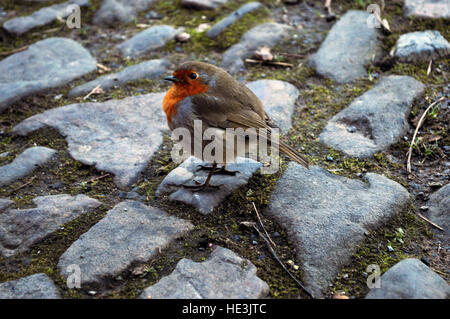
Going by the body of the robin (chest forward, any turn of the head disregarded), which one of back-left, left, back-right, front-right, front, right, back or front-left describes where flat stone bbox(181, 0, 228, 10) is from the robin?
right

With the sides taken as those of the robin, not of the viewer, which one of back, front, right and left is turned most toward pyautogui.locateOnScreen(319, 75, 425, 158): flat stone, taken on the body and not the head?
back

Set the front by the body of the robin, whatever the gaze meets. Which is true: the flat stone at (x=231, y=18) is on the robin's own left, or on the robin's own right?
on the robin's own right

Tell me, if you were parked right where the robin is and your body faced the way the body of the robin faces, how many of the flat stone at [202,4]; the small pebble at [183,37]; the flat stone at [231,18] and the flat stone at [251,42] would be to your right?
4

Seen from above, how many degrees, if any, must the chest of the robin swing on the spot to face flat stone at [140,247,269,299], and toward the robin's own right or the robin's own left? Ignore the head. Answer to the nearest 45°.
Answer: approximately 90° to the robin's own left

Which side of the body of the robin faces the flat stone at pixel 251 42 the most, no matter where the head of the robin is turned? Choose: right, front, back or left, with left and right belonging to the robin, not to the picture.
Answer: right

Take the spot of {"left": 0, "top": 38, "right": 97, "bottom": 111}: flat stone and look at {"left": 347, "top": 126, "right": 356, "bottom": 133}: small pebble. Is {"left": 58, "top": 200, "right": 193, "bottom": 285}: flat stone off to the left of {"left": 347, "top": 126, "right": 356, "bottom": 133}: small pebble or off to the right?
right

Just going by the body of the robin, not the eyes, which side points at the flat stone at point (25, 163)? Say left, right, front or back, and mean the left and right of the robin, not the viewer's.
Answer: front

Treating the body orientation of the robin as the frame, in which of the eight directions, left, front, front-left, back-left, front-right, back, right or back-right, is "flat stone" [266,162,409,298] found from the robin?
back-left

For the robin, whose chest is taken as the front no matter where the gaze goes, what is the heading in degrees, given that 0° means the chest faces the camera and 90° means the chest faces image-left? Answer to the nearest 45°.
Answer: approximately 90°

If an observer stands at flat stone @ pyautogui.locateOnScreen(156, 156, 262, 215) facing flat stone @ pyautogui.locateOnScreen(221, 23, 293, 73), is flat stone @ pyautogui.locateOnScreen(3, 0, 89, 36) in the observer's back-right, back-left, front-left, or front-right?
front-left
